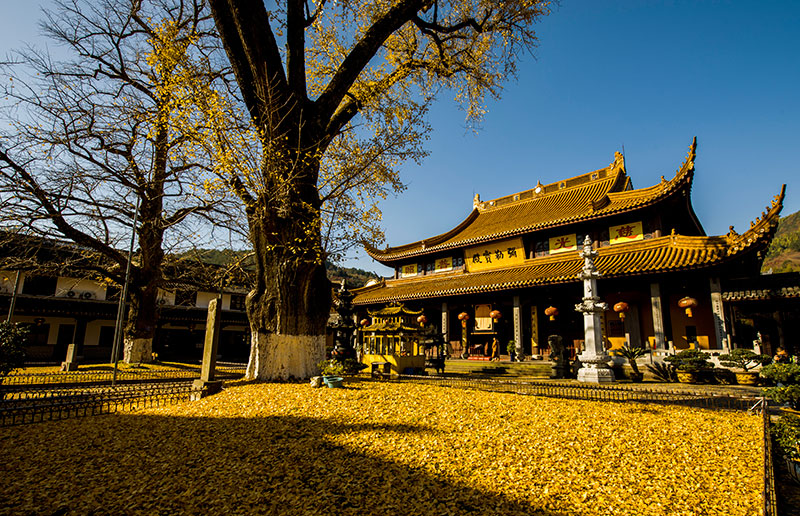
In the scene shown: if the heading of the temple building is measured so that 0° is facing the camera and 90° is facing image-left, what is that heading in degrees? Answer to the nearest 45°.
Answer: approximately 45°

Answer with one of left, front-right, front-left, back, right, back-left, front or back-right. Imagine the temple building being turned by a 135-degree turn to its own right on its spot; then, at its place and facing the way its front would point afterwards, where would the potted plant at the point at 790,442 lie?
back

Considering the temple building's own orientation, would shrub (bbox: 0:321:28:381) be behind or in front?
in front

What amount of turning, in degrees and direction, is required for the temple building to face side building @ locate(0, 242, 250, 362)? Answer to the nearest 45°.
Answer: approximately 45° to its right

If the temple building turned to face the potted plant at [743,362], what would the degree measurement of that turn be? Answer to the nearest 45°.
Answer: approximately 90° to its left
